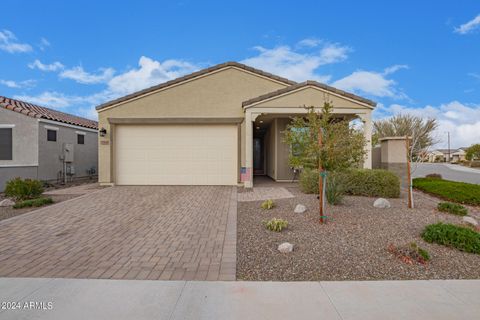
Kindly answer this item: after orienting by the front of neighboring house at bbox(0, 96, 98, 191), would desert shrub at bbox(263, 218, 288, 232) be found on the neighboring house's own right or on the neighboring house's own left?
on the neighboring house's own left

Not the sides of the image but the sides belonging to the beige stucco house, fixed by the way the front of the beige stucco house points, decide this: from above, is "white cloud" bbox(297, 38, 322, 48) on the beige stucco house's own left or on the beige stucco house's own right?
on the beige stucco house's own left

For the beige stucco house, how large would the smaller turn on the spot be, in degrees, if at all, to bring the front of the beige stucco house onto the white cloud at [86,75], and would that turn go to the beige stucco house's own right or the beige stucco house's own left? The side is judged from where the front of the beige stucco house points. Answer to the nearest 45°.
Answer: approximately 135° to the beige stucco house's own right

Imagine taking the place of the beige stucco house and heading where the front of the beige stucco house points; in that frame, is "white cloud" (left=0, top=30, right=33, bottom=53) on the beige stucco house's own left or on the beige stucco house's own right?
on the beige stucco house's own right

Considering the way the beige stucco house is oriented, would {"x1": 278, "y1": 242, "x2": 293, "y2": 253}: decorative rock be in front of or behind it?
in front

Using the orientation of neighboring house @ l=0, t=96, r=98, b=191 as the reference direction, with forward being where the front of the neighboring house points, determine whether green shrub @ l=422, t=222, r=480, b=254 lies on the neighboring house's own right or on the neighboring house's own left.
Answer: on the neighboring house's own left

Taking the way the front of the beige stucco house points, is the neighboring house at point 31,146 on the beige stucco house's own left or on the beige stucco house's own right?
on the beige stucco house's own right

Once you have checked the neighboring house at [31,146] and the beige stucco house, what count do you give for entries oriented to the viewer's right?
0

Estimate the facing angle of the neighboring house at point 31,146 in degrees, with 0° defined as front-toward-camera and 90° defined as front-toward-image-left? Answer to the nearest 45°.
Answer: approximately 45°

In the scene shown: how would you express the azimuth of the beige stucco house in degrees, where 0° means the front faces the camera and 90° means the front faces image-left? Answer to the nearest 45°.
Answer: approximately 0°

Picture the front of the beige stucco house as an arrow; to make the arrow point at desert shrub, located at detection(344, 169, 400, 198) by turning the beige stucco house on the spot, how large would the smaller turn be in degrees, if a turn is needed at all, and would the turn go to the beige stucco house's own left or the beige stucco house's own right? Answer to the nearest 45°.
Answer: approximately 45° to the beige stucco house's own left
